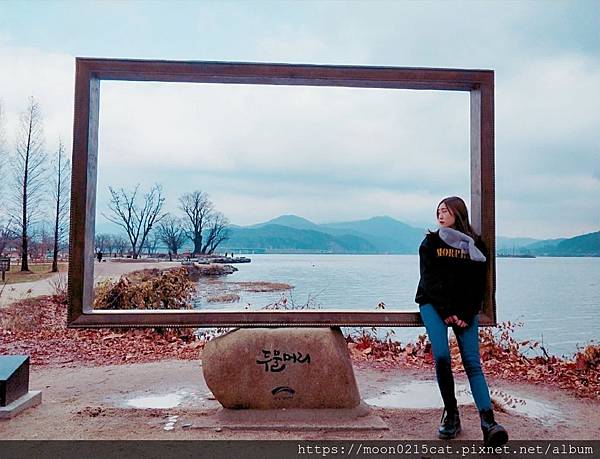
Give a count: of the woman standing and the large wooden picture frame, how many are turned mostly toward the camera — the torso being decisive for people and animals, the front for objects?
2

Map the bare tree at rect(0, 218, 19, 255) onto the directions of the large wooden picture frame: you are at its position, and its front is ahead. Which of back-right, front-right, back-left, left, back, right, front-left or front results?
back-right

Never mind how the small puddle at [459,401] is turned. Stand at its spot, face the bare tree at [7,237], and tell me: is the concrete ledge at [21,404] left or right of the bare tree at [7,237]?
left

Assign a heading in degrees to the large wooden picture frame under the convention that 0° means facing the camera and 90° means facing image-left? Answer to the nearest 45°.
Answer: approximately 0°
